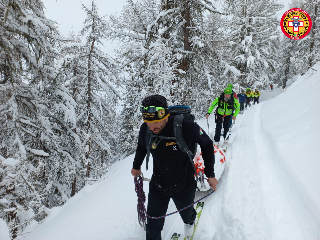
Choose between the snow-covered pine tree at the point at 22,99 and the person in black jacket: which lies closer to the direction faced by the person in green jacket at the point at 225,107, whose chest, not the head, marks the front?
the person in black jacket

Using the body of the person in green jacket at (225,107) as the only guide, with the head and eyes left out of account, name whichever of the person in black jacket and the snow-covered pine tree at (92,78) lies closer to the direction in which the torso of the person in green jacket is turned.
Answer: the person in black jacket

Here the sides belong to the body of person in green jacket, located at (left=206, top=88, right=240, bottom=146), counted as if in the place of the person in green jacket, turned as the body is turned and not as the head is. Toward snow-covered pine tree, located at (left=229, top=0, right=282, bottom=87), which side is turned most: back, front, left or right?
back

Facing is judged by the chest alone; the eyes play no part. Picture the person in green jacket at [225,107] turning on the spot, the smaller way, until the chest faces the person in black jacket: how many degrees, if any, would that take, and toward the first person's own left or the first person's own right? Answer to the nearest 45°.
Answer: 0° — they already face them

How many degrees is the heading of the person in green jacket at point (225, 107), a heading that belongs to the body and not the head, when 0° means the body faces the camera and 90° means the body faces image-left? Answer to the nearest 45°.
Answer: approximately 0°

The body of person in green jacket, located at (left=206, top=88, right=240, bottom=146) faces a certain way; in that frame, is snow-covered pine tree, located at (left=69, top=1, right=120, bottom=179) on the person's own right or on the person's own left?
on the person's own right

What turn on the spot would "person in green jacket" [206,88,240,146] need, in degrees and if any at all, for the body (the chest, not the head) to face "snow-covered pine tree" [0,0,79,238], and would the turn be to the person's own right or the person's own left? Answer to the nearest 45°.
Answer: approximately 45° to the person's own right
